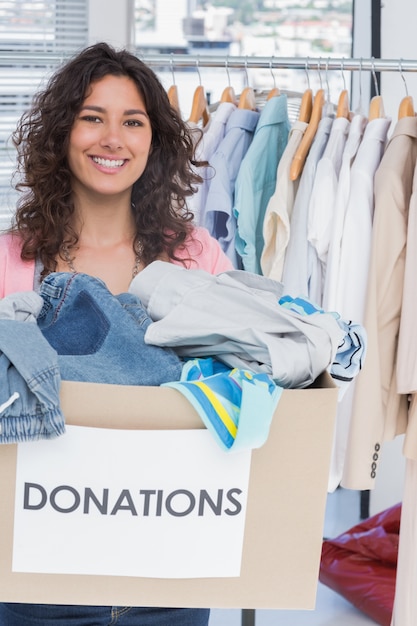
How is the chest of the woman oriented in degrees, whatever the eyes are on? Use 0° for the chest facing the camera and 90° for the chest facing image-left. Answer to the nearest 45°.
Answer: approximately 0°

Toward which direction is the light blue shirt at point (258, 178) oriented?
to the viewer's left

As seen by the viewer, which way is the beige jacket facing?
to the viewer's left

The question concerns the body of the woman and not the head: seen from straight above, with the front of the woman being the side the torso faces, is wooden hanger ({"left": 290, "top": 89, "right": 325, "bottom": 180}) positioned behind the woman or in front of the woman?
behind

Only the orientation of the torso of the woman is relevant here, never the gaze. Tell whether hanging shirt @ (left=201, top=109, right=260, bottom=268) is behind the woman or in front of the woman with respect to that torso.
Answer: behind
